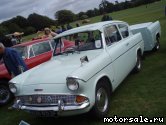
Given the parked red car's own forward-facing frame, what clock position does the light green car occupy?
The light green car is roughly at 10 o'clock from the parked red car.

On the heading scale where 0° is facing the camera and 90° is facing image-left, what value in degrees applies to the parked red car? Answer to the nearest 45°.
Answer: approximately 45°

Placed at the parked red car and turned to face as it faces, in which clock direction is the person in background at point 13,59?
The person in background is roughly at 11 o'clock from the parked red car.

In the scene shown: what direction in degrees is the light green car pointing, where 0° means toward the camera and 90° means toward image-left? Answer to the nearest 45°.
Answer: approximately 45°

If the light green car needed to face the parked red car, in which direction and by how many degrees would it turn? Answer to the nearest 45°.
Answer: approximately 90° to its right
